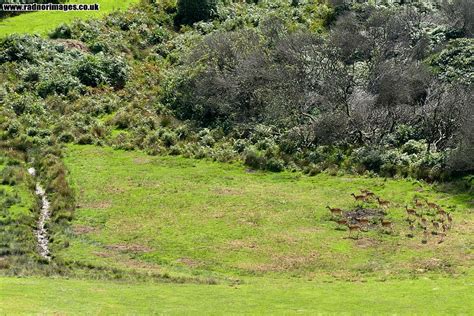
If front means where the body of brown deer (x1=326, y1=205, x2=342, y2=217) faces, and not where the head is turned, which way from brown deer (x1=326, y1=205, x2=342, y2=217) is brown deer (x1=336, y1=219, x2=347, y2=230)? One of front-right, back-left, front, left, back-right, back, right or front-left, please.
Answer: left

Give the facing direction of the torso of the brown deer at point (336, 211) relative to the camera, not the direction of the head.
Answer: to the viewer's left

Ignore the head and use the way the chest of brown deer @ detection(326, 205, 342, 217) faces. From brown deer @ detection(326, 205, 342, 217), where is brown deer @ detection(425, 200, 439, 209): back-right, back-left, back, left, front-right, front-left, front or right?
back

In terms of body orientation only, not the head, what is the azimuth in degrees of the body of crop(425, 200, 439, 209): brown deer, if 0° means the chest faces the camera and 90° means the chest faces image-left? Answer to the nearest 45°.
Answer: approximately 90°

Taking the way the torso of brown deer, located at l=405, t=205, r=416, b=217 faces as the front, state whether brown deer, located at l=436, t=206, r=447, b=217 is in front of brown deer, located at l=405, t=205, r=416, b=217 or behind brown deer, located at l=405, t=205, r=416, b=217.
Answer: behind

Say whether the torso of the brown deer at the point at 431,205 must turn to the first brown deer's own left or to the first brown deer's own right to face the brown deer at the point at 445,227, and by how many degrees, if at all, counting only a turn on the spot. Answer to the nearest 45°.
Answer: approximately 90° to the first brown deer's own left

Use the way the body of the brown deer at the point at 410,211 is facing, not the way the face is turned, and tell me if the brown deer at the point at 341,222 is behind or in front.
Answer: in front

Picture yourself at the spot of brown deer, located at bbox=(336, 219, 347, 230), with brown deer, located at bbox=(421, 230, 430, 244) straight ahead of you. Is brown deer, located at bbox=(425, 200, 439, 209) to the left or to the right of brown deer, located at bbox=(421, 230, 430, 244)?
left

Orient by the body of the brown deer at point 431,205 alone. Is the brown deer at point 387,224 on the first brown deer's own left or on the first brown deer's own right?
on the first brown deer's own left
